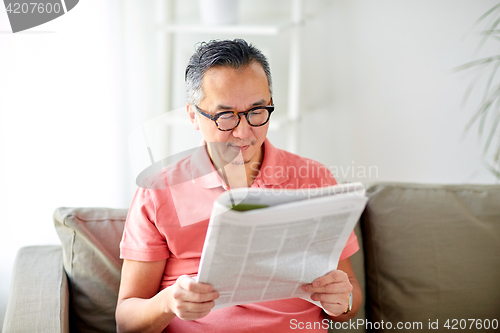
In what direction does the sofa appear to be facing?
toward the camera
